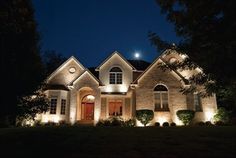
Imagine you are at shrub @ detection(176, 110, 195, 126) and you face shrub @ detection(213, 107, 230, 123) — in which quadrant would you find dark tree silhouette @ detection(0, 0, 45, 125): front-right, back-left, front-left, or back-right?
back-right

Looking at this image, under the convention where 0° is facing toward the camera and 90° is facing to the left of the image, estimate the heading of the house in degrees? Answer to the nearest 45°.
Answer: approximately 0°

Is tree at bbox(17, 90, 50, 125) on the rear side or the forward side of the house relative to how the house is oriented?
on the forward side

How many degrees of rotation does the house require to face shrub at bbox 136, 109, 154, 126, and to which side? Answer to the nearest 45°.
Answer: approximately 45° to its left

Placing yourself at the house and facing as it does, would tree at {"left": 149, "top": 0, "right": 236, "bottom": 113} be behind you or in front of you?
in front

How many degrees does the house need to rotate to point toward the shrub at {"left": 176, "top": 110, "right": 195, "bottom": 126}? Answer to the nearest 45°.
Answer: approximately 45° to its left

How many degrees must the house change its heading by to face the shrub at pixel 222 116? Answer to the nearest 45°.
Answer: approximately 90° to its left
